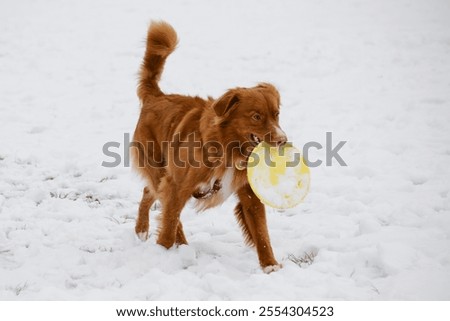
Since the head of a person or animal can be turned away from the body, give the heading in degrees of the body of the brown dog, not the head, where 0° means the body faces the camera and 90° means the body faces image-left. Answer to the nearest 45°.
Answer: approximately 315°
